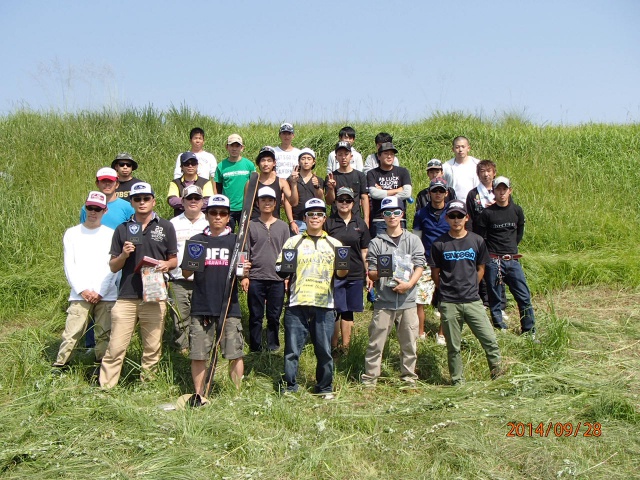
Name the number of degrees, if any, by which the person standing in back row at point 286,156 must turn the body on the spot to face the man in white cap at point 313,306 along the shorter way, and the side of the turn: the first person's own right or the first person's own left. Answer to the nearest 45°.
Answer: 0° — they already face them

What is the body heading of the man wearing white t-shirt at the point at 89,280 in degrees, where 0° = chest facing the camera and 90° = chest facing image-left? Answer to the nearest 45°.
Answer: approximately 0°

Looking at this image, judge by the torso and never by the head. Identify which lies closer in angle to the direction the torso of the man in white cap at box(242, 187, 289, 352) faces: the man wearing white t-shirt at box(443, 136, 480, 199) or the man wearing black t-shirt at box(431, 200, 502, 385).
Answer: the man wearing black t-shirt

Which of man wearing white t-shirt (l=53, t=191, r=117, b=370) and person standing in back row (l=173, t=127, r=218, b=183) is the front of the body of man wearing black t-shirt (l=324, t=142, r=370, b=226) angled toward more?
the man wearing white t-shirt

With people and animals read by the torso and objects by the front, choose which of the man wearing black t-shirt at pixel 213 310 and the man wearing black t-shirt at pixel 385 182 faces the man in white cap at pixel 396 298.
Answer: the man wearing black t-shirt at pixel 385 182

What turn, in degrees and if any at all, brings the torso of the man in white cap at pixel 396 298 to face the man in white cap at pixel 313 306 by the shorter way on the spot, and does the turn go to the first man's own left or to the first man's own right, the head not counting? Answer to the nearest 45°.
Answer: approximately 45° to the first man's own right

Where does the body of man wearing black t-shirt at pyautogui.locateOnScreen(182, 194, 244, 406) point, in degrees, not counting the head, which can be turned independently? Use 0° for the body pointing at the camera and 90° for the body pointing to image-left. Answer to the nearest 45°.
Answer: approximately 0°

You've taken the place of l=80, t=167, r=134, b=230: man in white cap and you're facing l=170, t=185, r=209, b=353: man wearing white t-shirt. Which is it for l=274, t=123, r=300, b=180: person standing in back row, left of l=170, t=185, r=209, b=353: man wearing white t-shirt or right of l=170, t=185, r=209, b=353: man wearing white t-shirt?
left

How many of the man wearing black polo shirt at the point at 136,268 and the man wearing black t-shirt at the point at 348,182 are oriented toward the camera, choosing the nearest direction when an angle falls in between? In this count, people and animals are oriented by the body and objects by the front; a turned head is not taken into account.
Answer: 2
